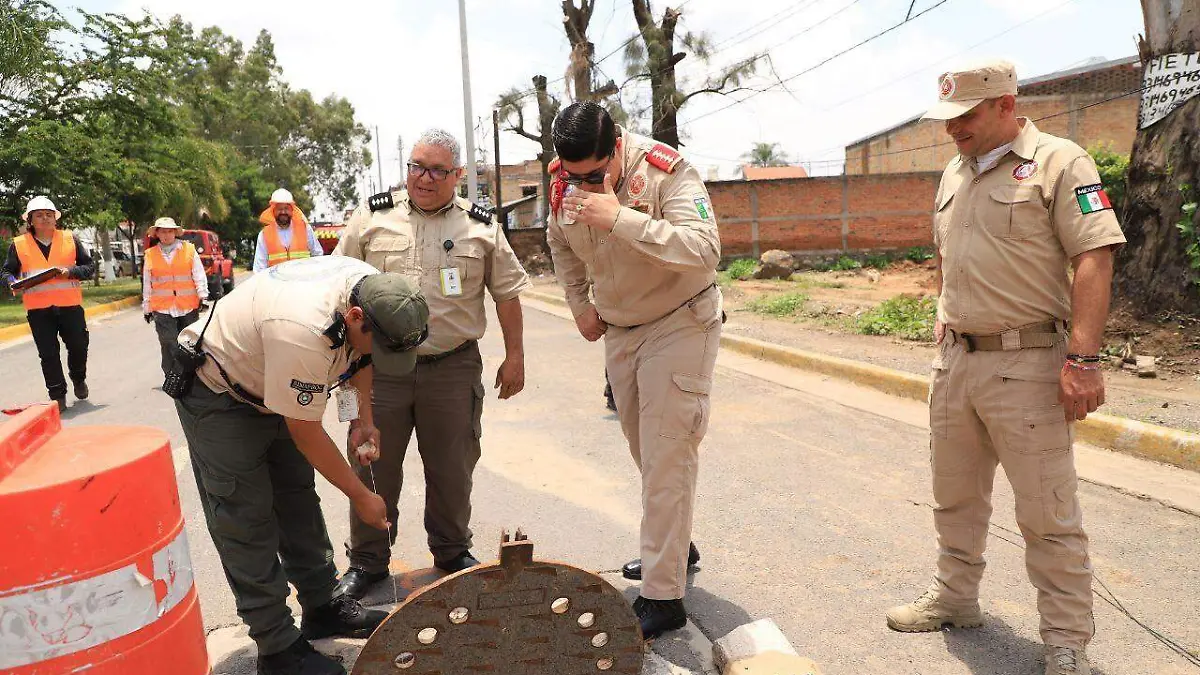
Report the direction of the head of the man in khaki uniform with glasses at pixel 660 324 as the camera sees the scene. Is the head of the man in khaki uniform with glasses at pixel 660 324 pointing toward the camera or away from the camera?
toward the camera

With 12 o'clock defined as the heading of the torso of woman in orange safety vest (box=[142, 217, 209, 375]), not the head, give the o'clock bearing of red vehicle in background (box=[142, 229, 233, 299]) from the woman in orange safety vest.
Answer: The red vehicle in background is roughly at 6 o'clock from the woman in orange safety vest.

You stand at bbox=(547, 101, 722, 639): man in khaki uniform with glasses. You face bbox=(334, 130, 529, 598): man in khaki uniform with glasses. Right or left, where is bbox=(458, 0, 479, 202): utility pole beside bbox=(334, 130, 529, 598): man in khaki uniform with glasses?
right

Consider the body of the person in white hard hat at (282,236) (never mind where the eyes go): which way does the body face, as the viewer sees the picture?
toward the camera

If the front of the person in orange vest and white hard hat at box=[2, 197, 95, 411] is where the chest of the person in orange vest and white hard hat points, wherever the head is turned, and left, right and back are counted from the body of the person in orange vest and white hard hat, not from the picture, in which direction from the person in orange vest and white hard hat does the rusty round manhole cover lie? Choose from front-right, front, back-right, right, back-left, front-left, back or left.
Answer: front

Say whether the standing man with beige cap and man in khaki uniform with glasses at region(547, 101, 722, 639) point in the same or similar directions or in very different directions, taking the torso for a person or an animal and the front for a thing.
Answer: same or similar directions

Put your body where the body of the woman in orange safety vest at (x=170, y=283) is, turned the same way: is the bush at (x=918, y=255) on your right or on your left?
on your left

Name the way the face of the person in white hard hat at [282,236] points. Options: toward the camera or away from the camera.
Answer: toward the camera

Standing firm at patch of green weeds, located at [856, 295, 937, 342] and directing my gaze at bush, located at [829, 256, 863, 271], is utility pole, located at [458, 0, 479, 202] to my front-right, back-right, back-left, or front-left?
front-left

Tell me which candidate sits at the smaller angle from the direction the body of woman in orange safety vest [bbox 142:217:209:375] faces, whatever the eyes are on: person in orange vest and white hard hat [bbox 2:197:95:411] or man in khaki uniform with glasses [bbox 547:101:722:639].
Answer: the man in khaki uniform with glasses

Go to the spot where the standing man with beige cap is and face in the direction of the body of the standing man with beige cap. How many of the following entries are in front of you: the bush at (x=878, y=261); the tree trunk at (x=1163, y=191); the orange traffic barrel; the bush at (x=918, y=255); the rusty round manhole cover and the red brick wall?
2

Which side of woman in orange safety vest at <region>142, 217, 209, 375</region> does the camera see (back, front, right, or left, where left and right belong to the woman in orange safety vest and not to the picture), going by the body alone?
front

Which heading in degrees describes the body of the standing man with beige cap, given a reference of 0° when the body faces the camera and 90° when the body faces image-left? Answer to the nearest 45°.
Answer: approximately 45°

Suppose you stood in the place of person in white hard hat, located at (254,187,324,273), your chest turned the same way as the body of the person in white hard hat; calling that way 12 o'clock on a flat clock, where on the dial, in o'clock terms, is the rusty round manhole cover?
The rusty round manhole cover is roughly at 12 o'clock from the person in white hard hat.

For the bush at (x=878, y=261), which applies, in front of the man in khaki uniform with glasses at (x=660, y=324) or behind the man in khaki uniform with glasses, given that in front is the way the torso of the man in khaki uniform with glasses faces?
behind

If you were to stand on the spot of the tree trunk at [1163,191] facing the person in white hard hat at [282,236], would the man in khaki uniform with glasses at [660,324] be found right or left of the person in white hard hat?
left

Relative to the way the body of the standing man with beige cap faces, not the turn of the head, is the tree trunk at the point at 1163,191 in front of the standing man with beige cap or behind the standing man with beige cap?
behind
